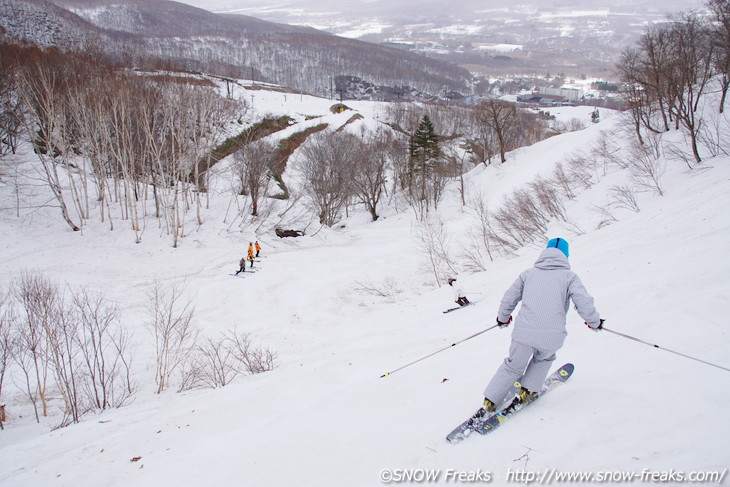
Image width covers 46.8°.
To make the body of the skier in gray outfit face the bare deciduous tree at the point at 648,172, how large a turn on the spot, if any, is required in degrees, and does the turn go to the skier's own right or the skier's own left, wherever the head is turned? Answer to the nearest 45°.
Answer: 0° — they already face it

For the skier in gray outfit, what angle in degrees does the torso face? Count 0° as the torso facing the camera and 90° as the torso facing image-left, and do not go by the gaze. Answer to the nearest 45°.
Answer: approximately 180°

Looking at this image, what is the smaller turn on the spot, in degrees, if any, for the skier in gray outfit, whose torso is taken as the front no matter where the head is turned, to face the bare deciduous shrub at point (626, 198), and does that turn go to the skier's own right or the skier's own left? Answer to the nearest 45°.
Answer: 0° — they already face it

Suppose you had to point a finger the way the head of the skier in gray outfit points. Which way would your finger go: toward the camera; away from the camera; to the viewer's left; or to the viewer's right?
away from the camera
